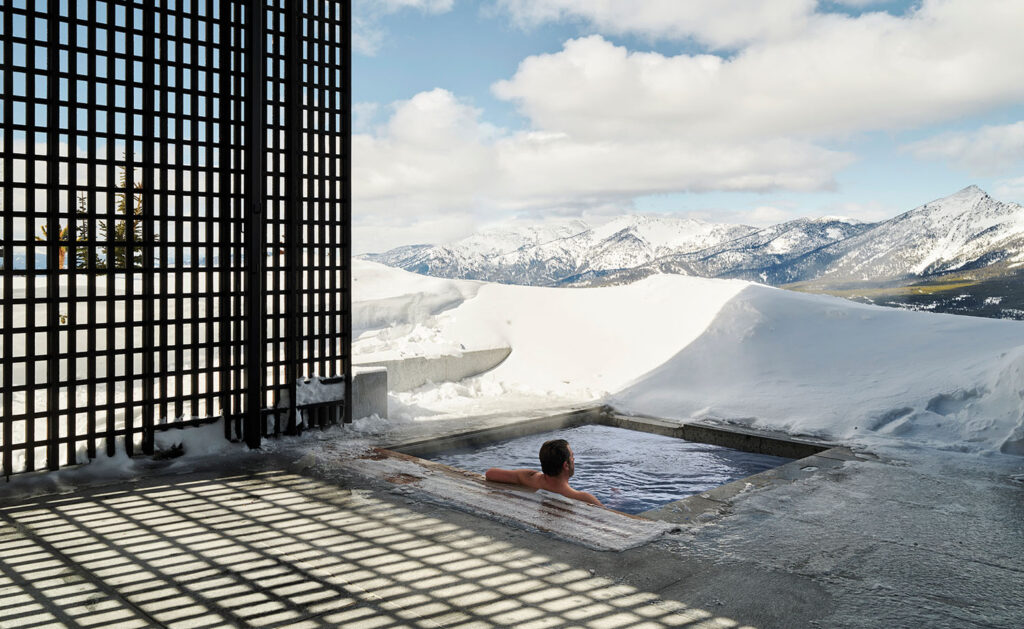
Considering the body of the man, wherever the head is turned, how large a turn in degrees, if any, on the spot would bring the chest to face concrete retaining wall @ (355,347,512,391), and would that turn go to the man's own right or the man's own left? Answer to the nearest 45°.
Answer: approximately 45° to the man's own left

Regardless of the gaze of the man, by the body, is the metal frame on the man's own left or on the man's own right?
on the man's own left

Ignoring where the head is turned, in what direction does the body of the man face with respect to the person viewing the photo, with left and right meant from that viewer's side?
facing away from the viewer and to the right of the viewer

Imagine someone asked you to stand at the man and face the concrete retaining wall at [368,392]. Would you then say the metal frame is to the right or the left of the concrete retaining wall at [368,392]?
left

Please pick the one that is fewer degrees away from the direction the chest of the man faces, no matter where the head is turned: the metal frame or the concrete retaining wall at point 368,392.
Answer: the concrete retaining wall

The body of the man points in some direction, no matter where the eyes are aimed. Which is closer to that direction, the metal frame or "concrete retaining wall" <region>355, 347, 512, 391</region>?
the concrete retaining wall

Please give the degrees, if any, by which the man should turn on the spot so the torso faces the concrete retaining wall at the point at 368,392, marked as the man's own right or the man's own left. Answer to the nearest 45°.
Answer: approximately 90° to the man's own left
